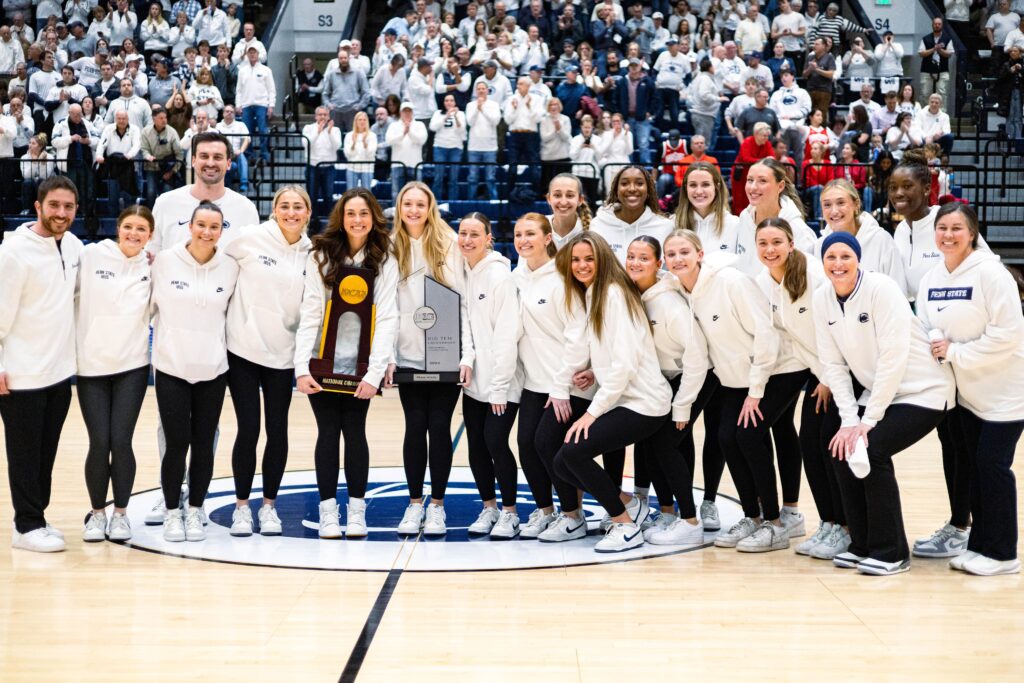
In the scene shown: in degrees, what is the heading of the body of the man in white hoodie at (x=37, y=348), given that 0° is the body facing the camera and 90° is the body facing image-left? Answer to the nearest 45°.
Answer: approximately 315°
